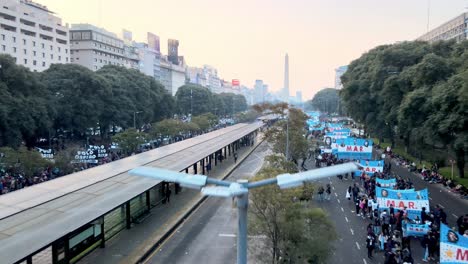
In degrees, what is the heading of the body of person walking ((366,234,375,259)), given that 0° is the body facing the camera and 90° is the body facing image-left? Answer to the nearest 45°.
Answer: approximately 0°

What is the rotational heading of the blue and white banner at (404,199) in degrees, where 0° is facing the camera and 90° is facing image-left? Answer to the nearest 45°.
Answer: approximately 0°

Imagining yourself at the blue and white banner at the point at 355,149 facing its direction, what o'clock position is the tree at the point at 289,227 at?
The tree is roughly at 12 o'clock from the blue and white banner.

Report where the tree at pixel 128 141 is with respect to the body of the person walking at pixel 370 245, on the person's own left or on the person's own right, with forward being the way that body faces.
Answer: on the person's own right

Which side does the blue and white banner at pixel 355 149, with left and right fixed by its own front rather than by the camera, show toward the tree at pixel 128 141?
right

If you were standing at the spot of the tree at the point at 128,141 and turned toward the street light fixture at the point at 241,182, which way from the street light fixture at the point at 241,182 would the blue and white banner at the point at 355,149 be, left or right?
left
